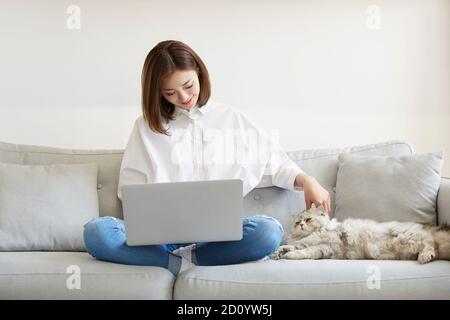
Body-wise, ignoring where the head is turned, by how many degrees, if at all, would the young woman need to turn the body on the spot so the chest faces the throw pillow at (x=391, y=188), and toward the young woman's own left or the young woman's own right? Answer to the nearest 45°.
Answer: approximately 90° to the young woman's own left

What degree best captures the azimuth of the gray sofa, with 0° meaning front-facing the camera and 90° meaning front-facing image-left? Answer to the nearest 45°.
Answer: approximately 0°

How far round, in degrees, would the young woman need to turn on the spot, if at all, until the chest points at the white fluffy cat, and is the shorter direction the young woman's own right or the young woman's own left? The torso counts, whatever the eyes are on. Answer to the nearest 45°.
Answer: approximately 45° to the young woman's own left

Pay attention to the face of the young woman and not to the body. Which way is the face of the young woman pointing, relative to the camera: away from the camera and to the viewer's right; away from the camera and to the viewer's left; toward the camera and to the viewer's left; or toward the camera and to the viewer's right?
toward the camera and to the viewer's right

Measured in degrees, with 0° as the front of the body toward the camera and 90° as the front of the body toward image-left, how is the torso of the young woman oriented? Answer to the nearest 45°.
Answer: approximately 0°
